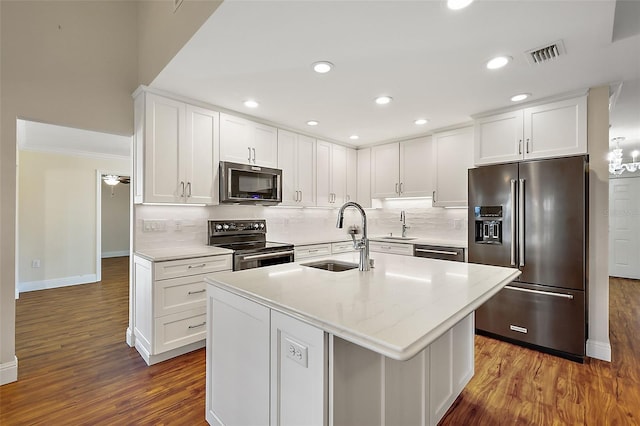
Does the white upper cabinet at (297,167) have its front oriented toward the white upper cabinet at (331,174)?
no

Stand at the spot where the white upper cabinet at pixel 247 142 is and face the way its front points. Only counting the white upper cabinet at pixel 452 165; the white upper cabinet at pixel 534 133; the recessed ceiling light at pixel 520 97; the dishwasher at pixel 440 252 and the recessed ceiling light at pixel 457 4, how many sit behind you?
0

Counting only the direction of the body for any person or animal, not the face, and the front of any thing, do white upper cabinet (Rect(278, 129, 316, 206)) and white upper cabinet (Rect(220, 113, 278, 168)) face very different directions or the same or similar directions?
same or similar directions

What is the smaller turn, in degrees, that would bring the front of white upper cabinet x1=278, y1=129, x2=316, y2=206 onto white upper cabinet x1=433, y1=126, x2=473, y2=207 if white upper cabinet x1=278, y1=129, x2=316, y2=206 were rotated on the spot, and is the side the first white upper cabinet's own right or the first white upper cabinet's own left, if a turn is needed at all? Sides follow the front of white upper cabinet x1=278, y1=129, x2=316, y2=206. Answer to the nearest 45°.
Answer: approximately 45° to the first white upper cabinet's own left

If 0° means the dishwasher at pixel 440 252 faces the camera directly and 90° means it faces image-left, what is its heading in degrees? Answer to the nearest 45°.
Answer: approximately 45°

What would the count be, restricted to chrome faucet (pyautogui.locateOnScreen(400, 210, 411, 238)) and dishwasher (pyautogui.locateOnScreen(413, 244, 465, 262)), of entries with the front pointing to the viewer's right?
0

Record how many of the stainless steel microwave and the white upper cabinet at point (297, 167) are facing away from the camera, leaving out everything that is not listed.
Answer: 0

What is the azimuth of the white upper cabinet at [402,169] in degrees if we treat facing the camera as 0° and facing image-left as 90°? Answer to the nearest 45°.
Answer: approximately 45°

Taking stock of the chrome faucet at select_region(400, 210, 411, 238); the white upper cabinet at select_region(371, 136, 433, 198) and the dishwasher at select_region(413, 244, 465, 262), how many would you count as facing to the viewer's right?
0

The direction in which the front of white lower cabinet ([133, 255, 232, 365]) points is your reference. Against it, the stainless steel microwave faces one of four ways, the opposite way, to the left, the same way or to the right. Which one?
the same way

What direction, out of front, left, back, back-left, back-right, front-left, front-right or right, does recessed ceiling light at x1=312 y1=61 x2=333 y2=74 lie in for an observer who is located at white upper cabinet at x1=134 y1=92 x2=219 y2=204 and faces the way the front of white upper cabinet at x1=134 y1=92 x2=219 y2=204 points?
front

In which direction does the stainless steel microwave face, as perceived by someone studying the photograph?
facing the viewer and to the right of the viewer

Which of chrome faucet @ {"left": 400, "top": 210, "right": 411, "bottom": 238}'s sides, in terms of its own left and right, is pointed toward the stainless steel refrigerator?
left

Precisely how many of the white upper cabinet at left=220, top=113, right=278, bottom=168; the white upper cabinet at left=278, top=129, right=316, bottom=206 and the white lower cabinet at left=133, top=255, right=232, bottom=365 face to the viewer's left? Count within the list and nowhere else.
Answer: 0

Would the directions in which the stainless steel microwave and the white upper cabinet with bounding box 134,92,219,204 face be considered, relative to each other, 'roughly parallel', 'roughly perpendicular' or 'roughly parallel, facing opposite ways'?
roughly parallel

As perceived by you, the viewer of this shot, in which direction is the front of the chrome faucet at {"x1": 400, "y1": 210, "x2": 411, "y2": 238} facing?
facing the viewer and to the left of the viewer

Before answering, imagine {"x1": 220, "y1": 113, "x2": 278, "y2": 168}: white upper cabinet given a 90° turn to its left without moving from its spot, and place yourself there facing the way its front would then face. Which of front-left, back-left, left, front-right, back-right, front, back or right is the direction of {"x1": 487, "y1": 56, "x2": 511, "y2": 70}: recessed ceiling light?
right
